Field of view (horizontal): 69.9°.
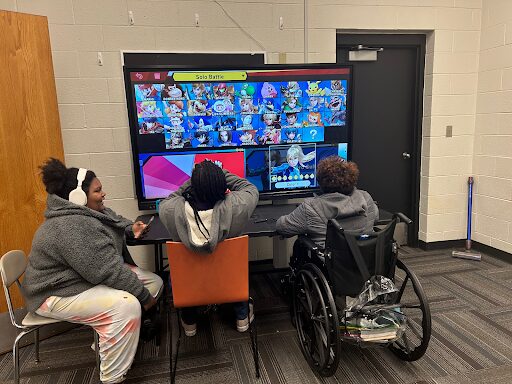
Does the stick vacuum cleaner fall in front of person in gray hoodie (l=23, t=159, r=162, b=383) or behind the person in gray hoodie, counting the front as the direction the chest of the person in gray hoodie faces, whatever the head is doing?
in front

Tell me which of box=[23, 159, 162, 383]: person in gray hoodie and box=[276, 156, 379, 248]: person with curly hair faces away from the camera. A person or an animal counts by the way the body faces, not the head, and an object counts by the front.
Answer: the person with curly hair

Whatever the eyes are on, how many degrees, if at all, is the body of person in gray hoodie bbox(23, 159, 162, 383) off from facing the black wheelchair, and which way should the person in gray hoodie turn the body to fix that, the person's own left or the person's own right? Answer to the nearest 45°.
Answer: approximately 45° to the person's own right

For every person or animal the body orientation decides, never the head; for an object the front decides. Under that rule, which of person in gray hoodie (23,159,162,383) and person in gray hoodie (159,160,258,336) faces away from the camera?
person in gray hoodie (159,160,258,336)

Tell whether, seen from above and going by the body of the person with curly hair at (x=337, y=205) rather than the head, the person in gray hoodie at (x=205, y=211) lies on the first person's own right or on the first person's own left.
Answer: on the first person's own left

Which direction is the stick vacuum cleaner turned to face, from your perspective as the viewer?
facing the viewer

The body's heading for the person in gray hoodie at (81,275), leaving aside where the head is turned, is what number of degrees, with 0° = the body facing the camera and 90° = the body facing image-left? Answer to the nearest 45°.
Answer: approximately 270°

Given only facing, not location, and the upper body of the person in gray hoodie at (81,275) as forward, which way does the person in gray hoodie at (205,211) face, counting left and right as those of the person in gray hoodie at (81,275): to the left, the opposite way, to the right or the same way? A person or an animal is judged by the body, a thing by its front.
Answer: to the left

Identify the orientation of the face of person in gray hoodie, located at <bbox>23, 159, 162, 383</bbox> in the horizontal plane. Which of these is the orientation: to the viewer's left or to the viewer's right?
to the viewer's right

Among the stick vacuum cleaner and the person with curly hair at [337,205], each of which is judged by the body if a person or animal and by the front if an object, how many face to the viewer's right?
0

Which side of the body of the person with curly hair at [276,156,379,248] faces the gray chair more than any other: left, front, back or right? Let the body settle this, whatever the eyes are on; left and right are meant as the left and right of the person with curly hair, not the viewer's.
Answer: left

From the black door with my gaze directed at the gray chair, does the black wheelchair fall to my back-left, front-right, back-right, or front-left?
front-left

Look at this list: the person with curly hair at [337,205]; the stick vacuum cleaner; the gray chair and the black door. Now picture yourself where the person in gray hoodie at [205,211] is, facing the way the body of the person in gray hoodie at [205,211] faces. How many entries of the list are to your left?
1

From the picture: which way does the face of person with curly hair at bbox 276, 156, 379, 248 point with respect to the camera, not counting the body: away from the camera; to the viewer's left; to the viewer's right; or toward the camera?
away from the camera

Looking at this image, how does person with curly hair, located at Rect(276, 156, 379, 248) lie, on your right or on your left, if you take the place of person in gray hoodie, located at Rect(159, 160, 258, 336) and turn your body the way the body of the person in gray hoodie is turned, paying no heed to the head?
on your right

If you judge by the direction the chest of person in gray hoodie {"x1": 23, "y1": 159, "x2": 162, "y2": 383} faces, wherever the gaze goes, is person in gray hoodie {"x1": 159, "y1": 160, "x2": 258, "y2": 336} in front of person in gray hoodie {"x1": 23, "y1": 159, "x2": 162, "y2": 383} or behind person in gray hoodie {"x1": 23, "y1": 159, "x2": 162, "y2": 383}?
in front

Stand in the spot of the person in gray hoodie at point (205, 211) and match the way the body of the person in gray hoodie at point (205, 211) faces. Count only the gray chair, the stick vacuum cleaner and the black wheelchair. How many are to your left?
1

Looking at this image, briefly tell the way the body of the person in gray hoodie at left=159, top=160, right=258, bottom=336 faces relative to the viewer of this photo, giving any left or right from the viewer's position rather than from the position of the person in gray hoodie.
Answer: facing away from the viewer

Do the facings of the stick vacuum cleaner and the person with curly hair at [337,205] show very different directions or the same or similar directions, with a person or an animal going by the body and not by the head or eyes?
very different directions

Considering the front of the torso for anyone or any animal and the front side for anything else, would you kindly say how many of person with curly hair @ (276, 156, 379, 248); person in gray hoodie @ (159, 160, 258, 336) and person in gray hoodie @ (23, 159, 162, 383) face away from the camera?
2

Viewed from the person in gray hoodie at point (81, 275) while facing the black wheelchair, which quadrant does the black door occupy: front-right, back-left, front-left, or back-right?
front-left

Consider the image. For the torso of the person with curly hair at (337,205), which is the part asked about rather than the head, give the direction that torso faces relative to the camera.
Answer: away from the camera

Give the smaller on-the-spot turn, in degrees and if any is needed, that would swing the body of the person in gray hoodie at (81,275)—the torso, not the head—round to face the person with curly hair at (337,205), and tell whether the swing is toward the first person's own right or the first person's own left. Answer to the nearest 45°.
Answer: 0° — they already face them
